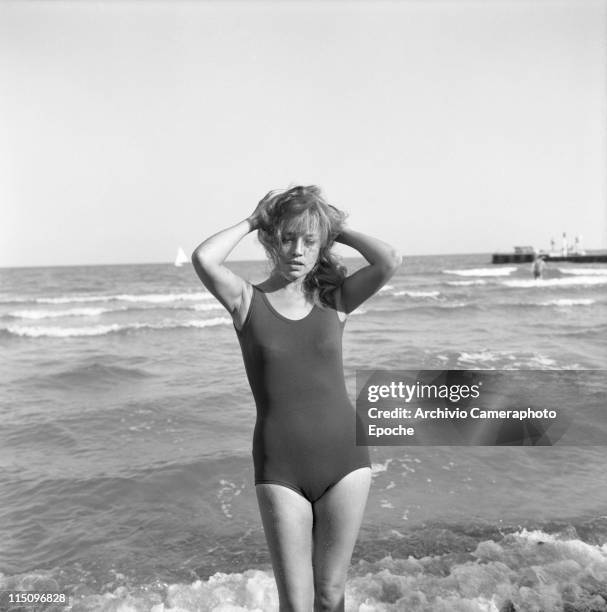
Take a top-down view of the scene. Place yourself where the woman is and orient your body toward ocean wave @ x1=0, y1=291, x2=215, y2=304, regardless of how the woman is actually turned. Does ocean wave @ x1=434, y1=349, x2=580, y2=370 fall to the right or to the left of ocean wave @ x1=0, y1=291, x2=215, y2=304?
right

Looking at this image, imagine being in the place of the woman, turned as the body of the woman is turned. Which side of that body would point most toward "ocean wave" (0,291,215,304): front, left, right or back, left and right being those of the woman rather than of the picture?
back

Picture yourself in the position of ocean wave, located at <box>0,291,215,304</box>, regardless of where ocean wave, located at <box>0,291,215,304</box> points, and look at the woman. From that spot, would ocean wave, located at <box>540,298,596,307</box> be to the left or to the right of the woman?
left

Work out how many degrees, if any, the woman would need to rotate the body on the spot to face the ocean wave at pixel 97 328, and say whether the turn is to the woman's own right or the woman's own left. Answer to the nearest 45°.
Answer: approximately 180°

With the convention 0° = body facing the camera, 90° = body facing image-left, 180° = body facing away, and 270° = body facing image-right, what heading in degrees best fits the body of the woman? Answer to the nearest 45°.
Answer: approximately 0°

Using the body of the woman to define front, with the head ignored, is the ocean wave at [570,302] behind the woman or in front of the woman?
behind

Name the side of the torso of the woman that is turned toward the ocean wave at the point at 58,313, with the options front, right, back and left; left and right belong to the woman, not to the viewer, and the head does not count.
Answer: back

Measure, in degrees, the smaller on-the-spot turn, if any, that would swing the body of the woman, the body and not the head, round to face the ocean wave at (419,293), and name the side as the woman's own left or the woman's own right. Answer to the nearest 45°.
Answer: approximately 180°

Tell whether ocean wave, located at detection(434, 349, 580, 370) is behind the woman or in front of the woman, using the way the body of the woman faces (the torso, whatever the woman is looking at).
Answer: behind
